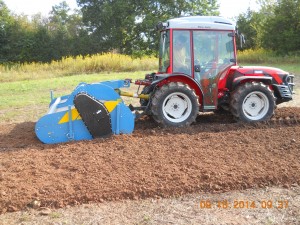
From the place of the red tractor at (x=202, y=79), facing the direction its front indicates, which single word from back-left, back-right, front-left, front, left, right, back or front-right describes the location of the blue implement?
back-right

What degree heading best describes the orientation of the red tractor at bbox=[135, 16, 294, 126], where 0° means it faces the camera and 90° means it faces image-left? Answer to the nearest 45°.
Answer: approximately 270°
